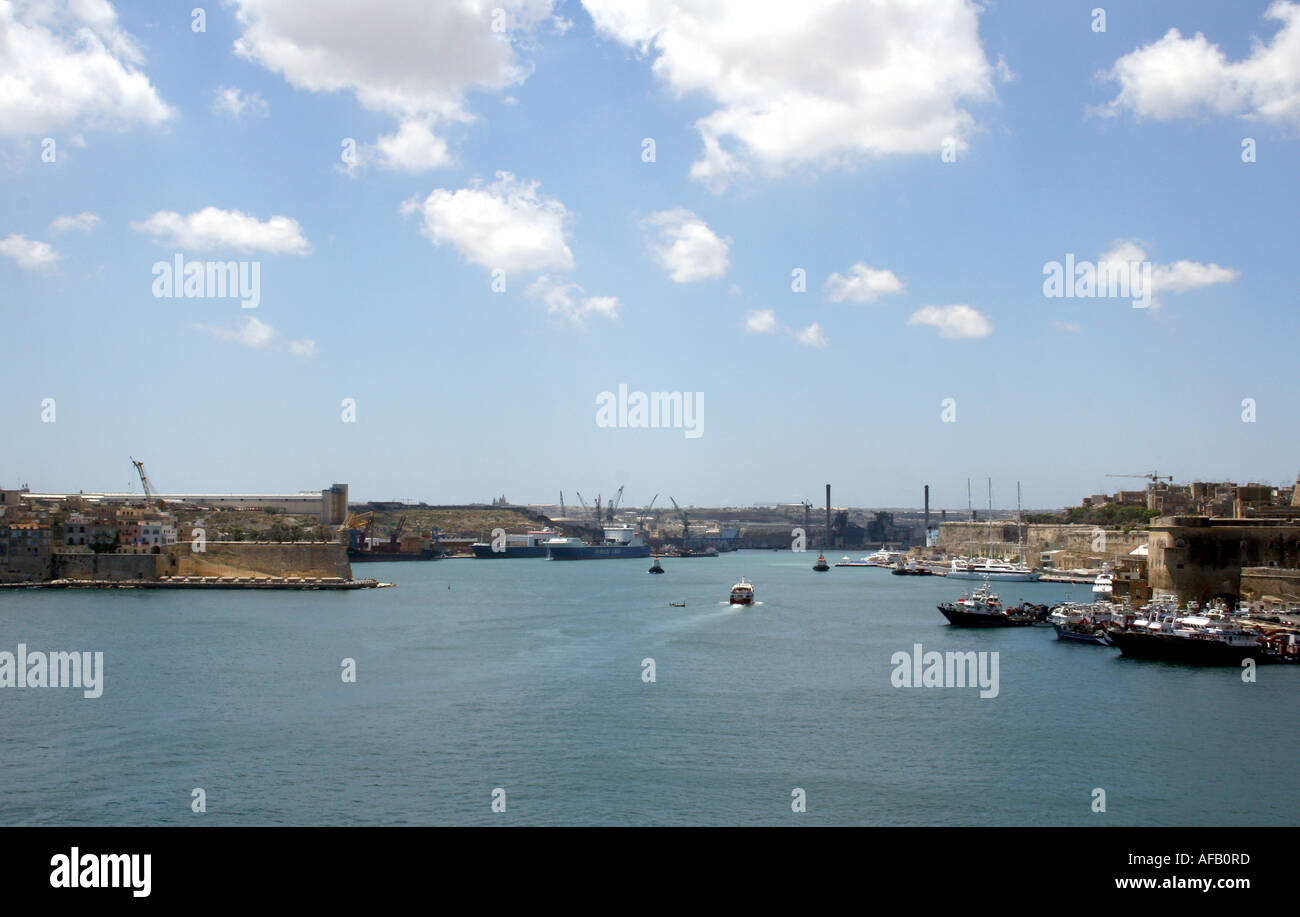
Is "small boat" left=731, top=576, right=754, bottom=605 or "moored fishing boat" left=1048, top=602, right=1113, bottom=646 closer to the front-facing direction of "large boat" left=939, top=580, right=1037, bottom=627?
the small boat

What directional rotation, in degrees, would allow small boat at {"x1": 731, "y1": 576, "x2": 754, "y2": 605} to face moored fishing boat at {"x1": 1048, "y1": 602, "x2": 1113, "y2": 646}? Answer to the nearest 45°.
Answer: approximately 135° to its right

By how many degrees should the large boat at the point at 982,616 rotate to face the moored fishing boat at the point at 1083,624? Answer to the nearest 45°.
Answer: approximately 135° to its left

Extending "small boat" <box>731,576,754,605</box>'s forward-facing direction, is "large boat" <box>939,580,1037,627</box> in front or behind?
behind

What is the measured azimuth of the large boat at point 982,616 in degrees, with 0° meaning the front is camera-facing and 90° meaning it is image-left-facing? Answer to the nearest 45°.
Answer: approximately 90°

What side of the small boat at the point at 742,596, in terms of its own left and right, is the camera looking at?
back

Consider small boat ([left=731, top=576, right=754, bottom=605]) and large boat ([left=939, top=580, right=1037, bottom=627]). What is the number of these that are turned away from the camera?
1

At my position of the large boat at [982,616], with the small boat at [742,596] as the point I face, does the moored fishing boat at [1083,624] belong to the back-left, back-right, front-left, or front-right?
back-left

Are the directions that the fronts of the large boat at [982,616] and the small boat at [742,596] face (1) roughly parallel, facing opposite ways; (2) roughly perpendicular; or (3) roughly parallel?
roughly perpendicular

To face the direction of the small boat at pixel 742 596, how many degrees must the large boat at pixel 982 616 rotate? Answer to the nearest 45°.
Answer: approximately 45° to its right
